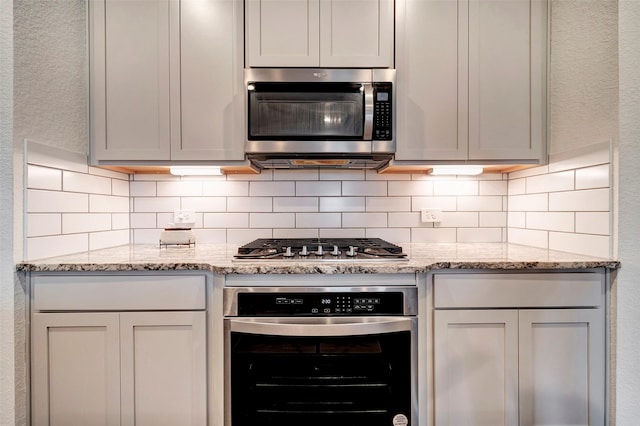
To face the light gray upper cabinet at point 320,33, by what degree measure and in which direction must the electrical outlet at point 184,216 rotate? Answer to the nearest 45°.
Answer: approximately 45° to its left

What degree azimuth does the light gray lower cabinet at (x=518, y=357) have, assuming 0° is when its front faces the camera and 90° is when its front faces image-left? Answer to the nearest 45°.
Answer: approximately 0°

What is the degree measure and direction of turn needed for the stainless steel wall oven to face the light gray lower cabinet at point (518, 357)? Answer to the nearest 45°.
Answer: approximately 90° to its left

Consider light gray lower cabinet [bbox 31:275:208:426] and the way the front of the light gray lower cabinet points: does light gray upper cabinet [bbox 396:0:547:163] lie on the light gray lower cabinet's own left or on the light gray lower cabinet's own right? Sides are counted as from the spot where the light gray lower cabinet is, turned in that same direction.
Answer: on the light gray lower cabinet's own left

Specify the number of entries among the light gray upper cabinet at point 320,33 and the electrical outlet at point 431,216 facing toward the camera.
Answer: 2

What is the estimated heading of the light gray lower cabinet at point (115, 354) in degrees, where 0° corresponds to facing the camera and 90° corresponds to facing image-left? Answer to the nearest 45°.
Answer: approximately 0°
